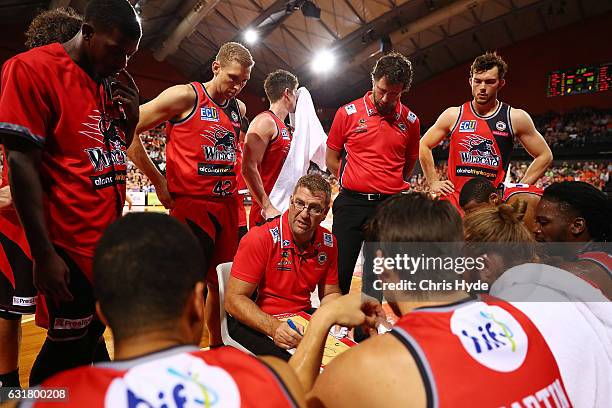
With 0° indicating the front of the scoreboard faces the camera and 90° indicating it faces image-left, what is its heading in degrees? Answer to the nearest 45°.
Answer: approximately 45°

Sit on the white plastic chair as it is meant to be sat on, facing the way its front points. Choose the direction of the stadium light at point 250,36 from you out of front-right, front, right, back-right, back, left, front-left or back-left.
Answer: back-left

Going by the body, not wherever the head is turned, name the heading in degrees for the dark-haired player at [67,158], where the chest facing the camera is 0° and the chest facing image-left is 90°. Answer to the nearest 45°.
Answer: approximately 315°

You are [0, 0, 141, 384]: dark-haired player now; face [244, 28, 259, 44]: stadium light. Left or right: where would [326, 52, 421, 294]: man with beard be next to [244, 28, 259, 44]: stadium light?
right

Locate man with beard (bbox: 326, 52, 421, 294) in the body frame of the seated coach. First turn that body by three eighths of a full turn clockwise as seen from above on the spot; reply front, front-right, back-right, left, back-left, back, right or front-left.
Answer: back-right

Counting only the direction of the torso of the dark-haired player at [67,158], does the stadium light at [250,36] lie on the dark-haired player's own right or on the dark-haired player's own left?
on the dark-haired player's own left

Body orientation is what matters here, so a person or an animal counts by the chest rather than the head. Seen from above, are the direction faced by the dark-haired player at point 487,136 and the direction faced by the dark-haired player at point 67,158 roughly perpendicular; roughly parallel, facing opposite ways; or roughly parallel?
roughly perpendicular
